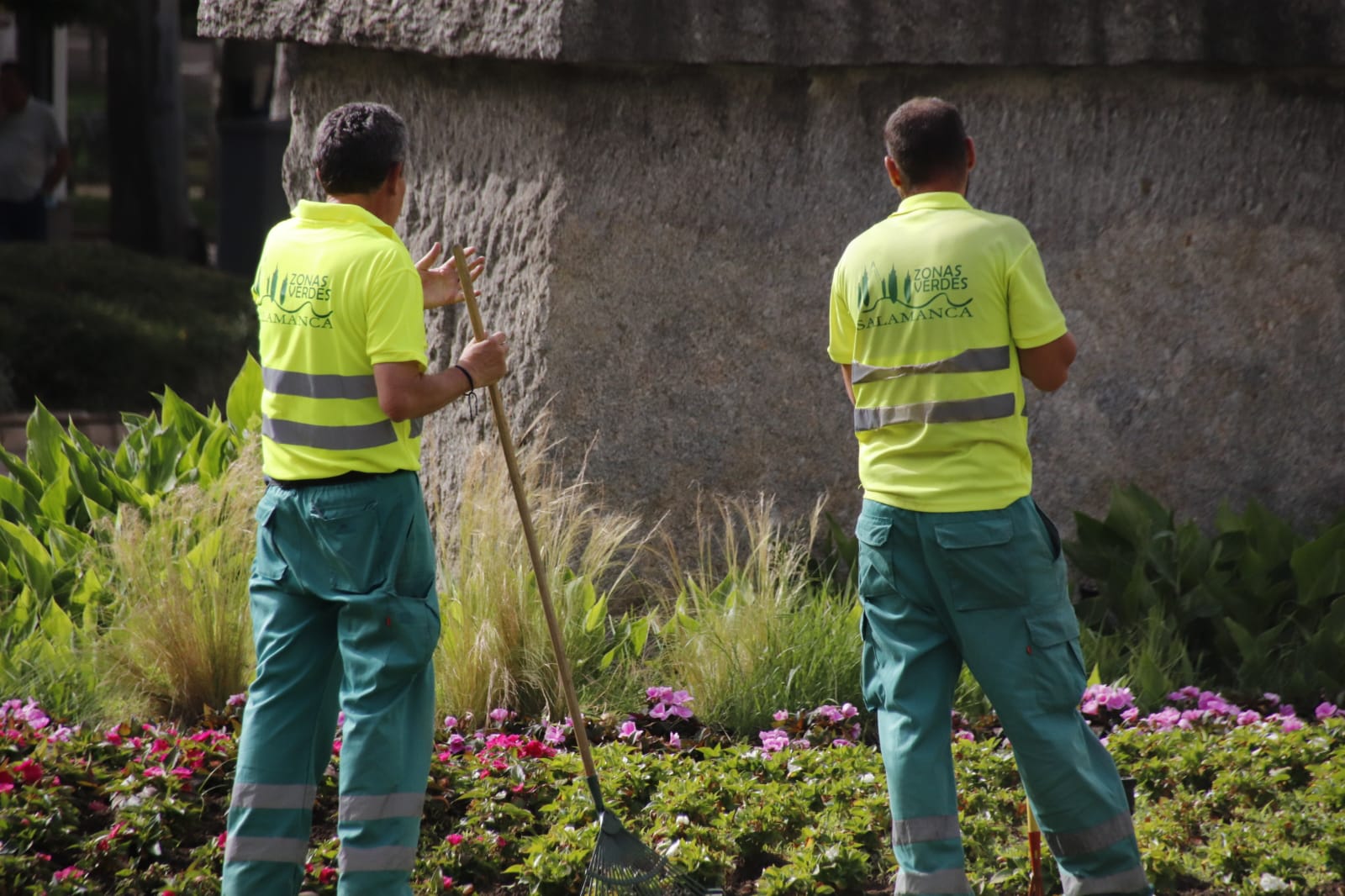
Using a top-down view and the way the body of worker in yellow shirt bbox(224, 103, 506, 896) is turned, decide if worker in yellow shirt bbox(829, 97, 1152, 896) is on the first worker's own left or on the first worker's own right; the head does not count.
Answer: on the first worker's own right

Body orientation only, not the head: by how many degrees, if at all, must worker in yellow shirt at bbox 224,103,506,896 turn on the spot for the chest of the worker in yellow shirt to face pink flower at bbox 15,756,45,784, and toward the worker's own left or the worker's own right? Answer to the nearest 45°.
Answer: approximately 90° to the worker's own left

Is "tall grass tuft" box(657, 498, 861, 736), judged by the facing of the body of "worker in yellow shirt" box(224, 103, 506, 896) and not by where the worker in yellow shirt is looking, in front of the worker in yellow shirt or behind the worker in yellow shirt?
in front

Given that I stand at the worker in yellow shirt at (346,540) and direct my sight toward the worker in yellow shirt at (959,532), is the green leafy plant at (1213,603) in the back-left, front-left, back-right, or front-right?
front-left

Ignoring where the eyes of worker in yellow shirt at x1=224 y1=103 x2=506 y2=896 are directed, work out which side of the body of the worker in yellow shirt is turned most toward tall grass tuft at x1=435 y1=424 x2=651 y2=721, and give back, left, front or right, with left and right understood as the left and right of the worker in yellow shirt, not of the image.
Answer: front

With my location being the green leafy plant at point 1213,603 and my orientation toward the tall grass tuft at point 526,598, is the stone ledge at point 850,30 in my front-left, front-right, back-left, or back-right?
front-right

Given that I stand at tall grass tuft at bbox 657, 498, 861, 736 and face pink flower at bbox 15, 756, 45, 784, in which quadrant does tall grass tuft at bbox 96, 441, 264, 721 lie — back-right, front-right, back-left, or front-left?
front-right

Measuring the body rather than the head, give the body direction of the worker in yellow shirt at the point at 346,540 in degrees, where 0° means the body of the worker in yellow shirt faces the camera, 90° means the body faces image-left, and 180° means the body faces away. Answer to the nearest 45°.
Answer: approximately 225°

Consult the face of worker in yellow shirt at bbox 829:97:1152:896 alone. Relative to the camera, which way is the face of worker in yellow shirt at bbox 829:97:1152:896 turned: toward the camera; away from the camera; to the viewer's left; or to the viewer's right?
away from the camera

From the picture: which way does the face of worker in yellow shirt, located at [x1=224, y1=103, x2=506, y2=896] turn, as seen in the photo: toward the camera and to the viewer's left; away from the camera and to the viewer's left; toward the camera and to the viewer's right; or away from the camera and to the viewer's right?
away from the camera and to the viewer's right

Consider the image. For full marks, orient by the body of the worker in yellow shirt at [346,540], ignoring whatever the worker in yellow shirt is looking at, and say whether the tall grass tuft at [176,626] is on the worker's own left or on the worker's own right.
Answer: on the worker's own left

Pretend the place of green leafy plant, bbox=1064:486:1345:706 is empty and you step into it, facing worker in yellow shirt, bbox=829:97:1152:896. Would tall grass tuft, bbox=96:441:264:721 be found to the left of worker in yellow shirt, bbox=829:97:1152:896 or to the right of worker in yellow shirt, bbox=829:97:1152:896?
right

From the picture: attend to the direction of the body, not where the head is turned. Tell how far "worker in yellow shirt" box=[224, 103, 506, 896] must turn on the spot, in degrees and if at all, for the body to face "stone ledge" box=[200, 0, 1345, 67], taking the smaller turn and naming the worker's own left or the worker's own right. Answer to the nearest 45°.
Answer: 0° — they already face it

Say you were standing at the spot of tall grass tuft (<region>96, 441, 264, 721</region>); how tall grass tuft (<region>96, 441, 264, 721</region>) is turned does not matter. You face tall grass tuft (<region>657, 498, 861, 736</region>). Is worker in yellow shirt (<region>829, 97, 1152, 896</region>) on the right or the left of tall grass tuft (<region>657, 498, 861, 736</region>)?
right
